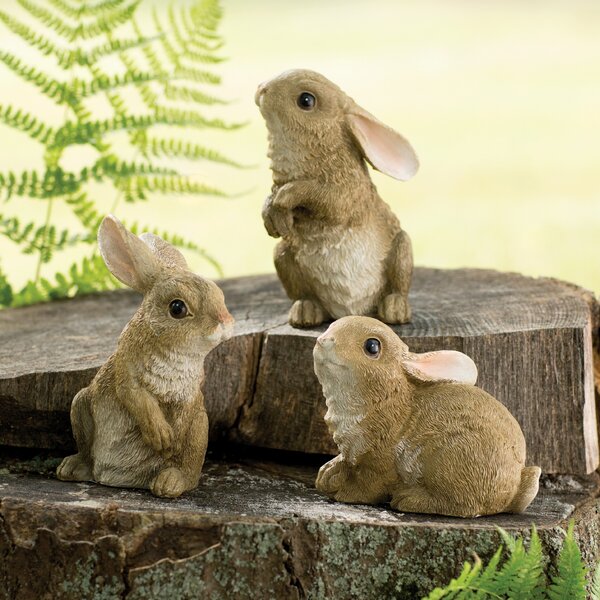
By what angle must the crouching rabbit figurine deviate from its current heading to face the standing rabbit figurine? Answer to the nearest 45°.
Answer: approximately 45° to its right

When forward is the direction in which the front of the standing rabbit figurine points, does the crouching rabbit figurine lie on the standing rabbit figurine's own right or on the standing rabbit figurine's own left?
on the standing rabbit figurine's own left

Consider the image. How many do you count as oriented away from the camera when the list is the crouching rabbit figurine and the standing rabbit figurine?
0

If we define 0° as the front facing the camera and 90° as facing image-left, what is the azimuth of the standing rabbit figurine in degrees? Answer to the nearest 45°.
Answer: approximately 45°

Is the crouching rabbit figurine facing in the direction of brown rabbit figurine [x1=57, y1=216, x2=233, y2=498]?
yes

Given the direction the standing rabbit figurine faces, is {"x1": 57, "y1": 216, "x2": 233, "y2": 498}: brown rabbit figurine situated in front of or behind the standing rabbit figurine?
in front

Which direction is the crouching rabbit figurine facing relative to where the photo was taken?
to the viewer's left

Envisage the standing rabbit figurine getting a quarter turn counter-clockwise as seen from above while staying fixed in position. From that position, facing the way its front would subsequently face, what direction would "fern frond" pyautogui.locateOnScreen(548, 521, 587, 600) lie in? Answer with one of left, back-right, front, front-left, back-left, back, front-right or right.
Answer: front
